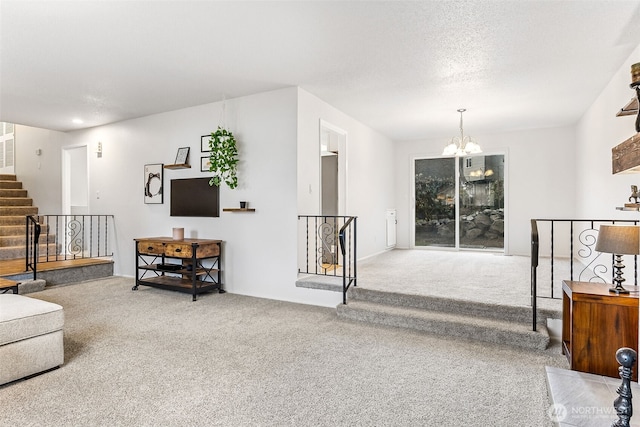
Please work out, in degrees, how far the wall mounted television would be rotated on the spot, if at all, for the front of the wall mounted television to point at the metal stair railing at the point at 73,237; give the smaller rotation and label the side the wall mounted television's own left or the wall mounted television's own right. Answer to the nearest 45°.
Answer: approximately 90° to the wall mounted television's own right

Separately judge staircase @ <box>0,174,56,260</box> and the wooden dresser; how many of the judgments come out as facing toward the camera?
1

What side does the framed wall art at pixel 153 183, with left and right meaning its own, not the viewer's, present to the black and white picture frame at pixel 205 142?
left

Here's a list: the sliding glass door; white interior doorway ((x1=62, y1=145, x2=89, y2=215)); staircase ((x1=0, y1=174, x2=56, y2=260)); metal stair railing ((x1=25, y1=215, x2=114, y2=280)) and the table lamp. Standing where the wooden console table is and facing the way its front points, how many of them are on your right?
3

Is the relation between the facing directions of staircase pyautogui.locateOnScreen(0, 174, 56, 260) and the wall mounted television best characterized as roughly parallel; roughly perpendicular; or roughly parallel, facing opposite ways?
roughly perpendicular

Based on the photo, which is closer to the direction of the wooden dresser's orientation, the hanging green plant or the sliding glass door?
the hanging green plant

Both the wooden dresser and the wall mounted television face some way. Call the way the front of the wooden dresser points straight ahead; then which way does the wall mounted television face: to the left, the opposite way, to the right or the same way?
to the left

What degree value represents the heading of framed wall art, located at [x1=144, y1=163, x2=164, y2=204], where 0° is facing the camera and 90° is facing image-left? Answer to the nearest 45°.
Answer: approximately 45°

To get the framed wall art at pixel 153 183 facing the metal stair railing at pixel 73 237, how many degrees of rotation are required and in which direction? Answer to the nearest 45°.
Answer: approximately 90° to its right

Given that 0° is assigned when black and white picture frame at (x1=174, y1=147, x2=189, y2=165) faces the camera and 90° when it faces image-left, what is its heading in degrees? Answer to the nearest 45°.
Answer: approximately 45°

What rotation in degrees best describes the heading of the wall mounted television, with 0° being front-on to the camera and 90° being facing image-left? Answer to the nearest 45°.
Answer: approximately 45°

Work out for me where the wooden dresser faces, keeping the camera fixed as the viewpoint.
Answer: facing to the left of the viewer

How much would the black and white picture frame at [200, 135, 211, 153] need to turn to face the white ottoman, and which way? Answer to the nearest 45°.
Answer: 0° — it already faces it

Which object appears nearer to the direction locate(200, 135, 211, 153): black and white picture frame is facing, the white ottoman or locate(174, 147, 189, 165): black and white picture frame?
the white ottoman
